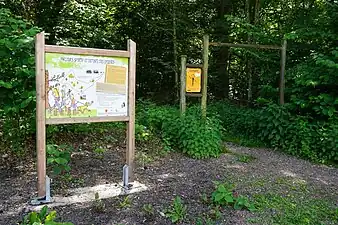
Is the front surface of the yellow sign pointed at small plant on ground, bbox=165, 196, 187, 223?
yes

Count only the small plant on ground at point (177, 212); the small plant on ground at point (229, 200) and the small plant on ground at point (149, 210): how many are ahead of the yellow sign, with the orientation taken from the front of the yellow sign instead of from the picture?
3

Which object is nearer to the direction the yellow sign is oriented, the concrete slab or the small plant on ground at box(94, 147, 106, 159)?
the concrete slab

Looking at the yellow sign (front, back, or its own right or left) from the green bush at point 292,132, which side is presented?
left

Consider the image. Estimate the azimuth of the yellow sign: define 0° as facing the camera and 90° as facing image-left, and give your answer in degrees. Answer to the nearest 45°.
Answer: approximately 0°
